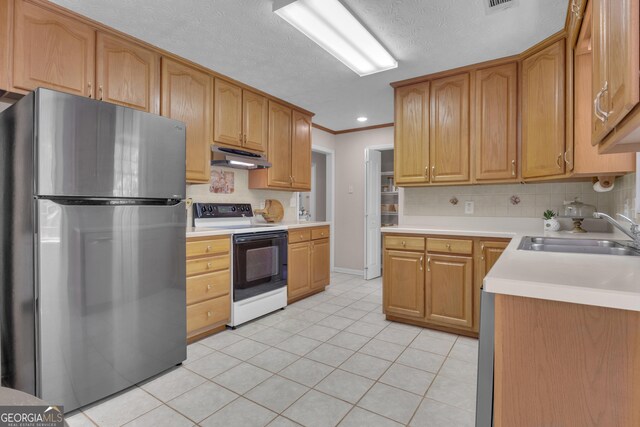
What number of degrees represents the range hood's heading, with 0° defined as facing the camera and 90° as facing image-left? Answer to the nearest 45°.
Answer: approximately 315°

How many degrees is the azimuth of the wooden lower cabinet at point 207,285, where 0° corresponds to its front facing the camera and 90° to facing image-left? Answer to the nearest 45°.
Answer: approximately 315°

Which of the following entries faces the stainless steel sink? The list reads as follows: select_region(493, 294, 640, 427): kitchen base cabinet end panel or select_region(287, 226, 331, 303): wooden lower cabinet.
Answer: the wooden lower cabinet

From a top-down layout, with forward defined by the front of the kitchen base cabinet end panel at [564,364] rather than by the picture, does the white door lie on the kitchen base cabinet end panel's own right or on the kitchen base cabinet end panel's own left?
on the kitchen base cabinet end panel's own right

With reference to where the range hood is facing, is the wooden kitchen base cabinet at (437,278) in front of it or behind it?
in front

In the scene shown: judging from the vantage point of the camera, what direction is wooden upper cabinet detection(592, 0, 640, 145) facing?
facing to the left of the viewer

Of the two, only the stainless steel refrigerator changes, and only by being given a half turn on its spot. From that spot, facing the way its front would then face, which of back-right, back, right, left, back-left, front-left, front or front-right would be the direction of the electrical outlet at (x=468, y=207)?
back-right

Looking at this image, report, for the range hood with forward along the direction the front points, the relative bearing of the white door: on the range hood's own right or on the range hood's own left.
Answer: on the range hood's own left

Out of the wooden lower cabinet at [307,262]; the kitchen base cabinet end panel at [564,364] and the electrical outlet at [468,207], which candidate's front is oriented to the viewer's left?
the kitchen base cabinet end panel

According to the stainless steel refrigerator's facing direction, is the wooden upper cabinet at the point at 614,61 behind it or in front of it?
in front

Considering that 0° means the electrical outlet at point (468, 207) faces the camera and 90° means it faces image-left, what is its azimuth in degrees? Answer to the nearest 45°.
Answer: approximately 0°
